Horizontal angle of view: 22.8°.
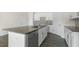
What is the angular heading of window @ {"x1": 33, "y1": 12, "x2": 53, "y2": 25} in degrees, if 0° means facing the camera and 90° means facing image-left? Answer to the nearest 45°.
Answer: approximately 0°
